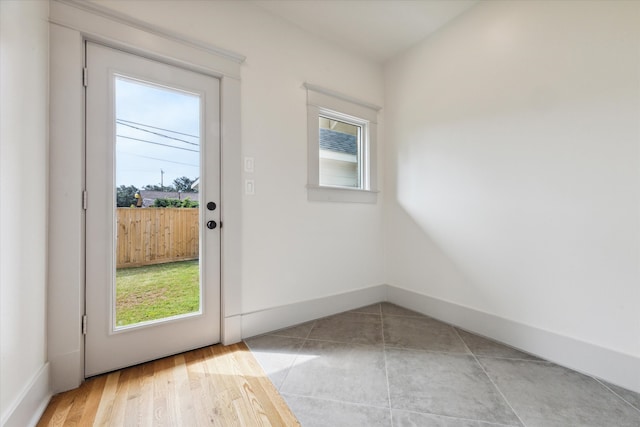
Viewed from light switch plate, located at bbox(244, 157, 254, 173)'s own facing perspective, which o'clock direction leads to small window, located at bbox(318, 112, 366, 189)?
The small window is roughly at 8 o'clock from the light switch plate.

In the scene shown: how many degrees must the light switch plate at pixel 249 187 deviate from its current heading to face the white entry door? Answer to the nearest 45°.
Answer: approximately 90° to its right

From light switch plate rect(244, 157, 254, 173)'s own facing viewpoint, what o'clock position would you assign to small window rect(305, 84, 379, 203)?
The small window is roughly at 8 o'clock from the light switch plate.

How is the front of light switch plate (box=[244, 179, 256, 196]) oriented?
toward the camera

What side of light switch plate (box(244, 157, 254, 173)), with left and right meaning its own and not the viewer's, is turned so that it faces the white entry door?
right

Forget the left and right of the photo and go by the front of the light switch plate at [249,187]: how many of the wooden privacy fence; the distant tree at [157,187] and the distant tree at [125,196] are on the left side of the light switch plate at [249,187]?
0

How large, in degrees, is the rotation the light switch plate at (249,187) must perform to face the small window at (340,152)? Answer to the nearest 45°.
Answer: approximately 135° to its left

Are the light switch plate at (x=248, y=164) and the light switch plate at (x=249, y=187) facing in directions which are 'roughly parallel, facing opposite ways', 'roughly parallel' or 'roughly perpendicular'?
roughly parallel

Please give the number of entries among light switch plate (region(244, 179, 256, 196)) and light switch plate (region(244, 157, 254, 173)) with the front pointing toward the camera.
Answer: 2

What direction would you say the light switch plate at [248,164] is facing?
toward the camera

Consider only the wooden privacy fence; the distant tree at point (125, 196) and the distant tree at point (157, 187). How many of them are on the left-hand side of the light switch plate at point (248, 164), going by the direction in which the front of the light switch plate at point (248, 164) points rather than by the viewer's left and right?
0
